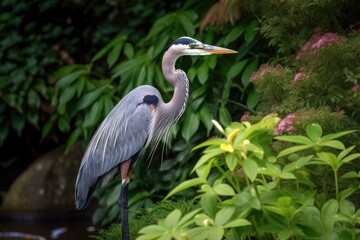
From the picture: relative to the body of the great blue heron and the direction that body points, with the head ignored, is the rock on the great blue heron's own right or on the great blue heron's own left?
on the great blue heron's own left

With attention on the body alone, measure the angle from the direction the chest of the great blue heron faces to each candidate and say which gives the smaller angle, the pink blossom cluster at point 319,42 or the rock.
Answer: the pink blossom cluster

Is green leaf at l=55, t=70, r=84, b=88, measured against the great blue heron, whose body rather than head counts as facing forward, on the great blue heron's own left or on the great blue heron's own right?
on the great blue heron's own left

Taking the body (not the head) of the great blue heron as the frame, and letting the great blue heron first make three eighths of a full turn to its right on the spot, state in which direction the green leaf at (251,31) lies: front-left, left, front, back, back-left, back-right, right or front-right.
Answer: back

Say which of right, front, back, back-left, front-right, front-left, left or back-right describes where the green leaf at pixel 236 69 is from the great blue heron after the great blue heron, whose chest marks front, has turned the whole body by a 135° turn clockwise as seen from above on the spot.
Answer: back

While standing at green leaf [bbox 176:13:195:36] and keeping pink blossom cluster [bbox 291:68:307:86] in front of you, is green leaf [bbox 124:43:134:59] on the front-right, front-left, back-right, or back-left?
back-right

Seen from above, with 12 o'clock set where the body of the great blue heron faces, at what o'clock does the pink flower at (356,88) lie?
The pink flower is roughly at 11 o'clock from the great blue heron.

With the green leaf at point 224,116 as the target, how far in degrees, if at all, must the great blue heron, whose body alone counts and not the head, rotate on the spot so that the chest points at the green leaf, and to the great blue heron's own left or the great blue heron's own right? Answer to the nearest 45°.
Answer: approximately 45° to the great blue heron's own left

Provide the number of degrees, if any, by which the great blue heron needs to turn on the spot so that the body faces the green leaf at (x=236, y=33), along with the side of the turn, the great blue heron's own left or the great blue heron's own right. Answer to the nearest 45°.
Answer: approximately 45° to the great blue heron's own left

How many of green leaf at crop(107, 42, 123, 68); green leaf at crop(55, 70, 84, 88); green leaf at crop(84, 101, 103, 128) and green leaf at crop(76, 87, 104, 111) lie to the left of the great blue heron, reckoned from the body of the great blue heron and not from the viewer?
4

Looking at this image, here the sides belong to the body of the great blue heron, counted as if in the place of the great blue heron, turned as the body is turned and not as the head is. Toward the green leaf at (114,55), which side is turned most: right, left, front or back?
left

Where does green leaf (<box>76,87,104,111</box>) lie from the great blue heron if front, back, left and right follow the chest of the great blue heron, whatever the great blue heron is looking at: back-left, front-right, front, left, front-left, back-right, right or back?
left

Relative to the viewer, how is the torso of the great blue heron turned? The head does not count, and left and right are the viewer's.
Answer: facing to the right of the viewer

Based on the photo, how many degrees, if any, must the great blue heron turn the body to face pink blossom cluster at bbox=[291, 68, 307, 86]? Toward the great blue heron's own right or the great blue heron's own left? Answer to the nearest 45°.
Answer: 0° — it already faces it

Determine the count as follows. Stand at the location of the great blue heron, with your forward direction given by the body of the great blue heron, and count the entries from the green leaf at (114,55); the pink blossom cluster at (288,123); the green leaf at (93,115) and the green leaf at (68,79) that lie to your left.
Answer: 3

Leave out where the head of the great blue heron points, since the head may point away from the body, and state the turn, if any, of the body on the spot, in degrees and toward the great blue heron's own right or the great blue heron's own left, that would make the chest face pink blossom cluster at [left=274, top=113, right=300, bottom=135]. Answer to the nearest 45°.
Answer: approximately 45° to the great blue heron's own left
